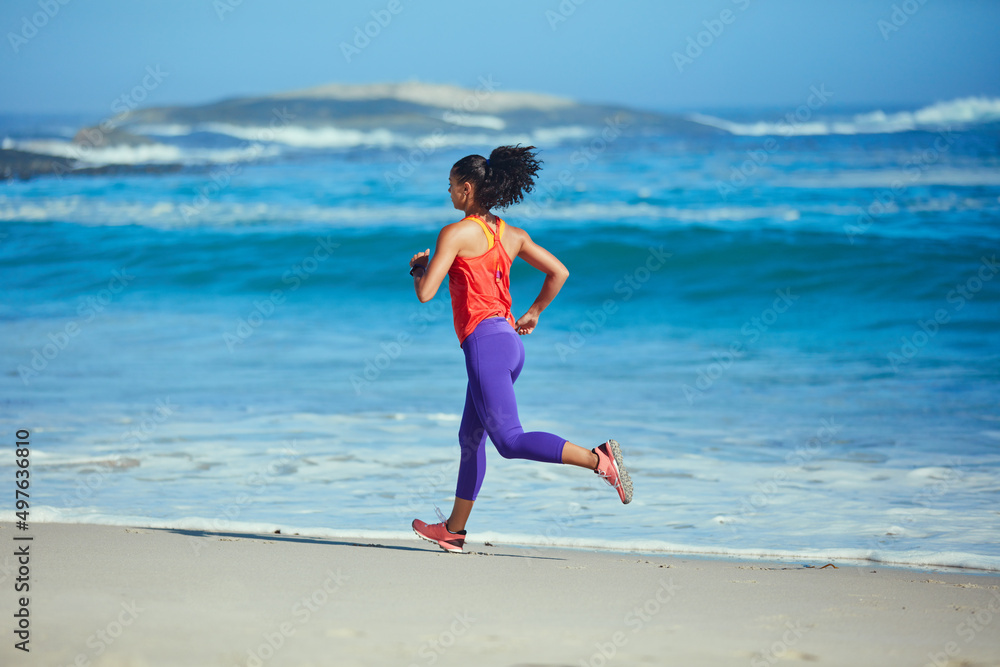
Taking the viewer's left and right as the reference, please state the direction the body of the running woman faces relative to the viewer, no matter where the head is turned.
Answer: facing away from the viewer and to the left of the viewer

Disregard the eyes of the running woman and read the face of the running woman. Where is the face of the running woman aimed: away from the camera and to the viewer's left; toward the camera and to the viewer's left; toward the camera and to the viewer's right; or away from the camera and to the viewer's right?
away from the camera and to the viewer's left
